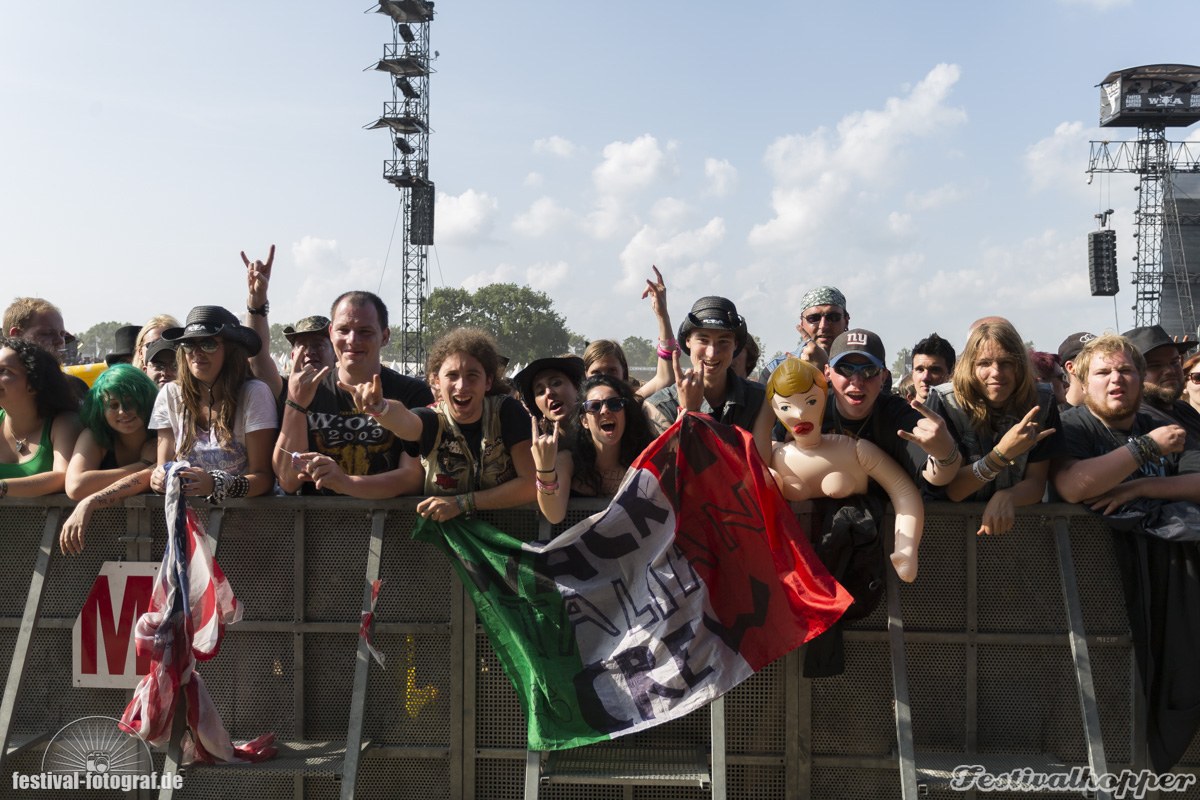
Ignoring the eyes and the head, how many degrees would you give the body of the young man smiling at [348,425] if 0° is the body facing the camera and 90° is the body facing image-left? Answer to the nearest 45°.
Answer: approximately 0°

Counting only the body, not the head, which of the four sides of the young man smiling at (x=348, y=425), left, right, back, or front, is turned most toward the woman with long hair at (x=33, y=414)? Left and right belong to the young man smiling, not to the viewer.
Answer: right

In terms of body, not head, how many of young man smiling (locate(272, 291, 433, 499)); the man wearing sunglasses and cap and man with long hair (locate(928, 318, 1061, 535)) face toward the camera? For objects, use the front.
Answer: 3

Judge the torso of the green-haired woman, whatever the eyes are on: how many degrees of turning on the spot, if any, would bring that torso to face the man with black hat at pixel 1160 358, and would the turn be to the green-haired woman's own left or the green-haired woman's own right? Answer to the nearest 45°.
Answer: approximately 90° to the green-haired woman's own left

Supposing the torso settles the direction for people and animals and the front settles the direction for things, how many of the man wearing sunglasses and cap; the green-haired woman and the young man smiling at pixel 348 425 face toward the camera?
3

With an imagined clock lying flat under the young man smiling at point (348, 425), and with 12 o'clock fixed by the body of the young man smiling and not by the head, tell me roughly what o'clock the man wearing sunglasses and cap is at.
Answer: The man wearing sunglasses and cap is roughly at 10 o'clock from the young man smiling.

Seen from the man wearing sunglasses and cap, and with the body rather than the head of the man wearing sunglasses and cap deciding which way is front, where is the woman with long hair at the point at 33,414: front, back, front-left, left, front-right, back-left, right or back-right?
right

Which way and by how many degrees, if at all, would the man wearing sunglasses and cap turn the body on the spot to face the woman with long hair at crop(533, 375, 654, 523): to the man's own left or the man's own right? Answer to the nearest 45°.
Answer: approximately 90° to the man's own right
